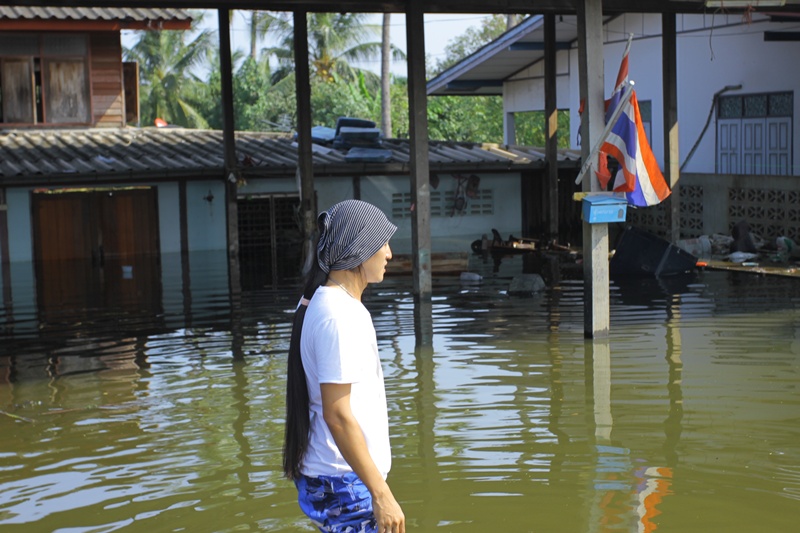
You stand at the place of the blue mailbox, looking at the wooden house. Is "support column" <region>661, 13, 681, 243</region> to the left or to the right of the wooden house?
right

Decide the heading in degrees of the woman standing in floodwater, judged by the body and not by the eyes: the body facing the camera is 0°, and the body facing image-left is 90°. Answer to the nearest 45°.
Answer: approximately 270°

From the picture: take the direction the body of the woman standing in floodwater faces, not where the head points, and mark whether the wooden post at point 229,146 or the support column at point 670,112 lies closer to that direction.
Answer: the support column

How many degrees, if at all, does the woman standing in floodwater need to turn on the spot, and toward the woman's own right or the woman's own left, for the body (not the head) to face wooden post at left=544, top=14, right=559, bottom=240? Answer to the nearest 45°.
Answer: approximately 90° to the woman's own left

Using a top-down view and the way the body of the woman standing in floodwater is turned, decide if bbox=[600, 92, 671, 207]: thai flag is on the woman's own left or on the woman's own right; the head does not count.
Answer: on the woman's own left

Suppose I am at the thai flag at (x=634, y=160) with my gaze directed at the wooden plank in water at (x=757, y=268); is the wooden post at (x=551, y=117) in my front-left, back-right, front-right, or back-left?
front-left

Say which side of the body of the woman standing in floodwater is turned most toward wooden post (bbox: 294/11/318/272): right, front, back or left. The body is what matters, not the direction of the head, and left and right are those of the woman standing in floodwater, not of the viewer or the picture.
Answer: left

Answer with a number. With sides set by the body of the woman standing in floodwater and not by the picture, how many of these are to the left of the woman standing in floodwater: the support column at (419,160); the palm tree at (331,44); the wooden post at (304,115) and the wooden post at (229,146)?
4

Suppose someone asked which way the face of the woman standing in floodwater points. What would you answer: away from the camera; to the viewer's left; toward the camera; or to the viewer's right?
to the viewer's right

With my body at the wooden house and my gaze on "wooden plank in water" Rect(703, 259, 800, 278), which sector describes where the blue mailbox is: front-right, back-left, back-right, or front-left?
front-right

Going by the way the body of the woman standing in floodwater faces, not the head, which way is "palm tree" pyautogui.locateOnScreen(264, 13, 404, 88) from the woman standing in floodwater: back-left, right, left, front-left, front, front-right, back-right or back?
left

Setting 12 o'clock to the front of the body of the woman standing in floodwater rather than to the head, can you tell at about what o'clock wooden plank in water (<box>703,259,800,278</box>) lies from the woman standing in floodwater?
The wooden plank in water is roughly at 10 o'clock from the woman standing in floodwater.

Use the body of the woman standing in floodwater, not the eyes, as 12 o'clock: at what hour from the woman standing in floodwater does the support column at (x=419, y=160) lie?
The support column is roughly at 9 o'clock from the woman standing in floodwater.

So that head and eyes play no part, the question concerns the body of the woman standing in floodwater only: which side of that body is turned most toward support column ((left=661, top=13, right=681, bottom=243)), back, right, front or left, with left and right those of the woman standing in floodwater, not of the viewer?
left

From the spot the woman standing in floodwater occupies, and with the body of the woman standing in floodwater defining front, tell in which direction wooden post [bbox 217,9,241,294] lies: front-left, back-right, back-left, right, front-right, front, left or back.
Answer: left
